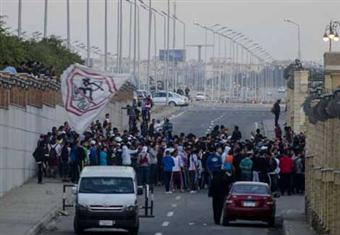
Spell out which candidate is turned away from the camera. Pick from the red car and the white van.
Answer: the red car

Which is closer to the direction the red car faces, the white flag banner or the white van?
the white flag banner

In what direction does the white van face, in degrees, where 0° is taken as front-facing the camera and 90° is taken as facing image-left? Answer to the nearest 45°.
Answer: approximately 0°

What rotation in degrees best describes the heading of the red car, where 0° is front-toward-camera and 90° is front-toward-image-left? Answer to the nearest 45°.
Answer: approximately 180°

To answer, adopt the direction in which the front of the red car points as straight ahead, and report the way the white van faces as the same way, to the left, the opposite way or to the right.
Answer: the opposite way

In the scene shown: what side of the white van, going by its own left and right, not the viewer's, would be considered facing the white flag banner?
back

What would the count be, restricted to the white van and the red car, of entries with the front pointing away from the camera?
1

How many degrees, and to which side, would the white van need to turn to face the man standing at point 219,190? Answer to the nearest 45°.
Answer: approximately 135° to its left

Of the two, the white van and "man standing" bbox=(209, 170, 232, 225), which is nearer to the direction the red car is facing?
the man standing
